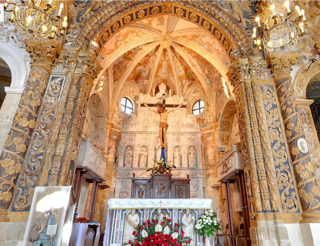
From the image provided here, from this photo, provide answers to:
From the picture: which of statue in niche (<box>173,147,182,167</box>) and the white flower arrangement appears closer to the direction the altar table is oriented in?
the white flower arrangement

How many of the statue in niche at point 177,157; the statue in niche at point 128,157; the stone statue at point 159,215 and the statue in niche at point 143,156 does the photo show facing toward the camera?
4

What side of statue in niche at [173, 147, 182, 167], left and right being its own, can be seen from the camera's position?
front

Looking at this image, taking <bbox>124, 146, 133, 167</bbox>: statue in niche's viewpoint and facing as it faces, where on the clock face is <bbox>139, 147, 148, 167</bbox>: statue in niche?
<bbox>139, 147, 148, 167</bbox>: statue in niche is roughly at 9 o'clock from <bbox>124, 146, 133, 167</bbox>: statue in niche.

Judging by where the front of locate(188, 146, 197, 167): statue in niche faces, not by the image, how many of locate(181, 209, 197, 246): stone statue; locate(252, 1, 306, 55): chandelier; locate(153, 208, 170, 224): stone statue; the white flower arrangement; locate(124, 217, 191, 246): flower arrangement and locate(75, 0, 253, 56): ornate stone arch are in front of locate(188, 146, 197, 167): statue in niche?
6

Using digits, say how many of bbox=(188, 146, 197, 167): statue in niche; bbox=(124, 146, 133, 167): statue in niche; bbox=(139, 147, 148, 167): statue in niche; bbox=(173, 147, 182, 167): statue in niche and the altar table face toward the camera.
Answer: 5

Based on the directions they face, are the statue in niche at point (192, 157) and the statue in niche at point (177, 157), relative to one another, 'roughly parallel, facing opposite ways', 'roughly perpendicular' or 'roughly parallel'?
roughly parallel

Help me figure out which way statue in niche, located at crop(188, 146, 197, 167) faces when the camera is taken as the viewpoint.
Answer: facing the viewer

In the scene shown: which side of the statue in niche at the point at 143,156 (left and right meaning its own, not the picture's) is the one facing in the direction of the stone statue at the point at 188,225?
front

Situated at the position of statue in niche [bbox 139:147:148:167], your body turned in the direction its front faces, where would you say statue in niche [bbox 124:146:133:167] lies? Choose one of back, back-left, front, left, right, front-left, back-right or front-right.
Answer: right

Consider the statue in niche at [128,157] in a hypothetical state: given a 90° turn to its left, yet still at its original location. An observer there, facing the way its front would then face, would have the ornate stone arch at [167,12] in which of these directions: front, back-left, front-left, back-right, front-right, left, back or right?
right

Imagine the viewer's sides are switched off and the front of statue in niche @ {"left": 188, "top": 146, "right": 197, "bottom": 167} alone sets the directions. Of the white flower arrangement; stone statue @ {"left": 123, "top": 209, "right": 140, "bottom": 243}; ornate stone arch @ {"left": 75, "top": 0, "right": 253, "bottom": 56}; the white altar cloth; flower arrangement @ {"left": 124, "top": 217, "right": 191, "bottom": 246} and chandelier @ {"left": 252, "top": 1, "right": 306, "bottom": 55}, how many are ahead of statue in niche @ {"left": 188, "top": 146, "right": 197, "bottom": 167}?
6

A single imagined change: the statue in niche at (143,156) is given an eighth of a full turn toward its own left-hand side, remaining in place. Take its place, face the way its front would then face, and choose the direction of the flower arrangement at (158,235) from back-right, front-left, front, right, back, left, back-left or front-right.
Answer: front-right

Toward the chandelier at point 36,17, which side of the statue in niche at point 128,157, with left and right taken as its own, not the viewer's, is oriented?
front

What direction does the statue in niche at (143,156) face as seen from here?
toward the camera

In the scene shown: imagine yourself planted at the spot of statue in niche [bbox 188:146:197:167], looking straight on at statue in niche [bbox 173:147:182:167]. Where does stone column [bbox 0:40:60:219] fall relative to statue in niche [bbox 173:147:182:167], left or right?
left

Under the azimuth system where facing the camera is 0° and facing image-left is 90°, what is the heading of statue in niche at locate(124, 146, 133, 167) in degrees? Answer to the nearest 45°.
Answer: approximately 0°

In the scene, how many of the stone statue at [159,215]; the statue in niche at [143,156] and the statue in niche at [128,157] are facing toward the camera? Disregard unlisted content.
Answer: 3

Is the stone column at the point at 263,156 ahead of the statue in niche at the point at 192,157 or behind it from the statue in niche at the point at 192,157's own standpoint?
ahead

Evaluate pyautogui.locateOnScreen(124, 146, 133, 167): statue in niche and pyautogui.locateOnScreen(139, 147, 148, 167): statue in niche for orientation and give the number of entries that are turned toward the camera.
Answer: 2
